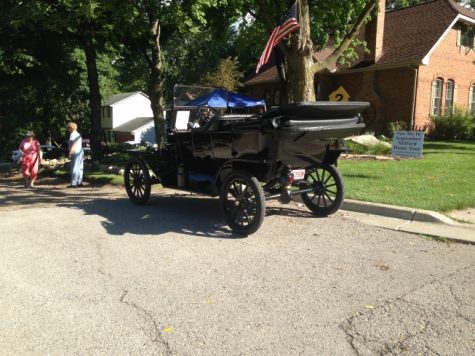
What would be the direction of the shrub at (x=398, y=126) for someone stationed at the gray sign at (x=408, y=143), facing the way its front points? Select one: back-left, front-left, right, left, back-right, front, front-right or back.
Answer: back

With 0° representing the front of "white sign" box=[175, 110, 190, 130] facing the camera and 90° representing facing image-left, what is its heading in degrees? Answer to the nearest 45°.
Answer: approximately 0°

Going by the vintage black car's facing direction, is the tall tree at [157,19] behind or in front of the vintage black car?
in front

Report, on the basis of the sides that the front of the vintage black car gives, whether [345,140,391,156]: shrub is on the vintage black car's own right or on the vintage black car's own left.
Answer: on the vintage black car's own right

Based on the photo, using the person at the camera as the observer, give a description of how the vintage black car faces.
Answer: facing away from the viewer and to the left of the viewer

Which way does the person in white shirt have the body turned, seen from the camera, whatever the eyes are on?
to the viewer's left

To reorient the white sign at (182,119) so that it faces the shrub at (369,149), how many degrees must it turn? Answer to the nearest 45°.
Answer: approximately 135° to its left

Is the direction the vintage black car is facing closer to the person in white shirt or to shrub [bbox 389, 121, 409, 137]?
the person in white shirt

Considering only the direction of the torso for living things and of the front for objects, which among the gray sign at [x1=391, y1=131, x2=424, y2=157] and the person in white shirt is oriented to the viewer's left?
the person in white shirt

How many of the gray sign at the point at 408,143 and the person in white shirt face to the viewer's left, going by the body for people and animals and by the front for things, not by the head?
1

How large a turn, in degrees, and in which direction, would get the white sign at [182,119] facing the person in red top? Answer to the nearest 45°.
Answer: approximately 135° to its right
